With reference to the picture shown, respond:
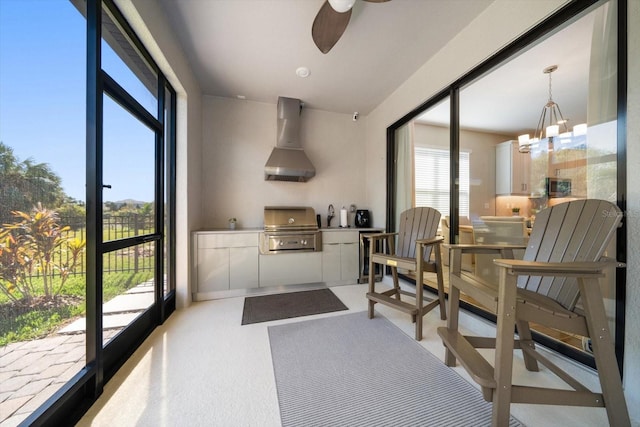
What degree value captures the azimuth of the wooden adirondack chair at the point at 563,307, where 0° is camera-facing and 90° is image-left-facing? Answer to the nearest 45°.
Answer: approximately 45°

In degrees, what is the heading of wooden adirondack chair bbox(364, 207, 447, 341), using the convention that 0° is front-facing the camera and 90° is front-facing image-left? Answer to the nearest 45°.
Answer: approximately 45°

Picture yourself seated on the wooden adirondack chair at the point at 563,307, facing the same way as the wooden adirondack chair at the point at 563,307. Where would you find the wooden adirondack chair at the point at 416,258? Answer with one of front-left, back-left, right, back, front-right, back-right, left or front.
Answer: right

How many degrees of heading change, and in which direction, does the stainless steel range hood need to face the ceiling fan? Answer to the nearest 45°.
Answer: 0° — it already faces it

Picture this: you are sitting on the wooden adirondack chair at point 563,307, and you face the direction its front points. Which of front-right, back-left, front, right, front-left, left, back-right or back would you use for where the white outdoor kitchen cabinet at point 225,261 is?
front-right

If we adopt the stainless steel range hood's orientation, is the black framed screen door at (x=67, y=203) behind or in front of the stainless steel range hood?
in front

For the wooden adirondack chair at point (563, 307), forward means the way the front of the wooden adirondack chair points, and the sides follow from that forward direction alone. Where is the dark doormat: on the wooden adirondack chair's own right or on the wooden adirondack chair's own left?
on the wooden adirondack chair's own right

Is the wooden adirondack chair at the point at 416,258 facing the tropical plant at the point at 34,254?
no

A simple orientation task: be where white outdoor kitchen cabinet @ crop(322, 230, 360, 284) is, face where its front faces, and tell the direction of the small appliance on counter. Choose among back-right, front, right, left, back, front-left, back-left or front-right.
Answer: back-left

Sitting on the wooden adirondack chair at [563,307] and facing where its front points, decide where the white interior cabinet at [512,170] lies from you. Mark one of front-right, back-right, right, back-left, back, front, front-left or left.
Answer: back-right
